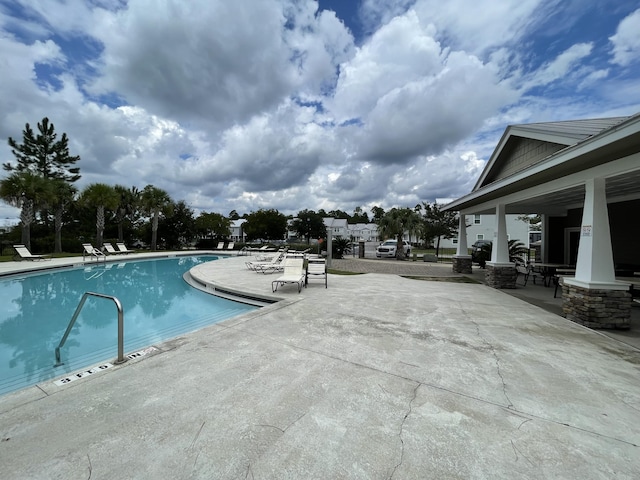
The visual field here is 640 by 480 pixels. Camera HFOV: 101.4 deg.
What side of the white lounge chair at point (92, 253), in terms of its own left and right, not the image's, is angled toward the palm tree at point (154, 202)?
left

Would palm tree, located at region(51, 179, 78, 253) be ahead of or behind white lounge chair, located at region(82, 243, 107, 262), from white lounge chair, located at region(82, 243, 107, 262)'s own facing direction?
behind

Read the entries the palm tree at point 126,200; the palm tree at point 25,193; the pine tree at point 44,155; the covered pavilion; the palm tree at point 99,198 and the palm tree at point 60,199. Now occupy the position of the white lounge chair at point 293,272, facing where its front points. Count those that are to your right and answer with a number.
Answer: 5

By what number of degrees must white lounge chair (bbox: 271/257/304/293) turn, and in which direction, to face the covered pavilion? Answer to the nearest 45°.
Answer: approximately 135° to its left

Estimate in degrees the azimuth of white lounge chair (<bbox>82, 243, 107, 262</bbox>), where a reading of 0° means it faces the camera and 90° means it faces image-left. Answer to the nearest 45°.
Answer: approximately 315°

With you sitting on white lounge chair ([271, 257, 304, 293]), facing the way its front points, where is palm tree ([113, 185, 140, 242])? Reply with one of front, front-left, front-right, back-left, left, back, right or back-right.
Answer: right

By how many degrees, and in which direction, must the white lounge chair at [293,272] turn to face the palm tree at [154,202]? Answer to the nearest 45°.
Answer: approximately 90° to its right

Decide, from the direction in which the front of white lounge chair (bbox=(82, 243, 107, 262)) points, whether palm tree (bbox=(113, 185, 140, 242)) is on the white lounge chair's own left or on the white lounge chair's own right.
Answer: on the white lounge chair's own left

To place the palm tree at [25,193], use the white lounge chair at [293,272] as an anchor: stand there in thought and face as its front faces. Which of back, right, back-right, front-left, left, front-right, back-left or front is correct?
right

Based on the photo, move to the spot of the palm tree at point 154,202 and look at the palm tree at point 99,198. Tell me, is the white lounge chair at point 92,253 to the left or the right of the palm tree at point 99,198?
left

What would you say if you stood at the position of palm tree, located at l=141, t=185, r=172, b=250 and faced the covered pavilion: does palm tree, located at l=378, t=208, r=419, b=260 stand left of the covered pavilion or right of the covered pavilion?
left

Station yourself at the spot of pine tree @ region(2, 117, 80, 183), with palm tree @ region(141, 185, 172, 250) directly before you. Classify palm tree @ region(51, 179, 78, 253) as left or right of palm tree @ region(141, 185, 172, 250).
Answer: right

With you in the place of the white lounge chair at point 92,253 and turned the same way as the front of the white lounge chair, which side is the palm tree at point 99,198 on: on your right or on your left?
on your left
